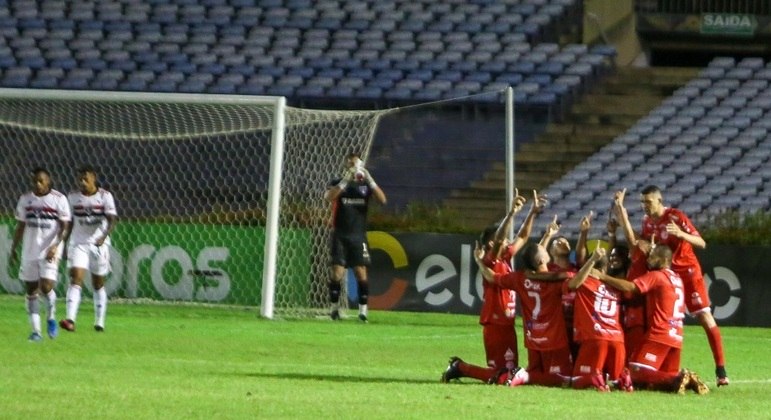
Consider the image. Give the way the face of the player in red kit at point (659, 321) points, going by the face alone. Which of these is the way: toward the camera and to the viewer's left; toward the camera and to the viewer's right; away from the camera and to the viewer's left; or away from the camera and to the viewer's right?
away from the camera and to the viewer's left

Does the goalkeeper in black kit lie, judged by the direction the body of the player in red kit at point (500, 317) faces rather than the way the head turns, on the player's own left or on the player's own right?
on the player's own left

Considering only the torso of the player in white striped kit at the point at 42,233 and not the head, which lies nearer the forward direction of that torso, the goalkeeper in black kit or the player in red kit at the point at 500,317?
the player in red kit

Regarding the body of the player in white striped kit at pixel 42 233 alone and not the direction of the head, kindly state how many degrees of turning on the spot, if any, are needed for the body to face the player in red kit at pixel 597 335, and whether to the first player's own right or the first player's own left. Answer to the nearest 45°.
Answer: approximately 45° to the first player's own left

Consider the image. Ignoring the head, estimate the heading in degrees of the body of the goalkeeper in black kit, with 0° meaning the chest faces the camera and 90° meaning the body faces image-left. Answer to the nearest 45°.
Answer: approximately 0°
